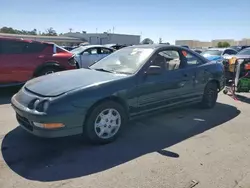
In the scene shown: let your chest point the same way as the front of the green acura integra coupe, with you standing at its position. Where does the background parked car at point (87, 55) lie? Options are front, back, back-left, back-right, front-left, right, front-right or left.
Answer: back-right

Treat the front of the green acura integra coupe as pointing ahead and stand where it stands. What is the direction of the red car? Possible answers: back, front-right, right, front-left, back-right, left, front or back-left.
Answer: right

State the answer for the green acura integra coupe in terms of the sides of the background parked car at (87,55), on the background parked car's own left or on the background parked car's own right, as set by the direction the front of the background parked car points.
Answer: on the background parked car's own left

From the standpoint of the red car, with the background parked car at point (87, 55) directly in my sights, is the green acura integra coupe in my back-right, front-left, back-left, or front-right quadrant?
back-right

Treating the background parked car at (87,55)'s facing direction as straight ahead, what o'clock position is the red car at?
The red car is roughly at 11 o'clock from the background parked car.

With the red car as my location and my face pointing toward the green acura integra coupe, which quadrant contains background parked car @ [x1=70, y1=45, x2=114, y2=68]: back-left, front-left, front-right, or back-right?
back-left

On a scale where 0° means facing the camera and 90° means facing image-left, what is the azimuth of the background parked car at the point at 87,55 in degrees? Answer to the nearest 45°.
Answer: approximately 45°
